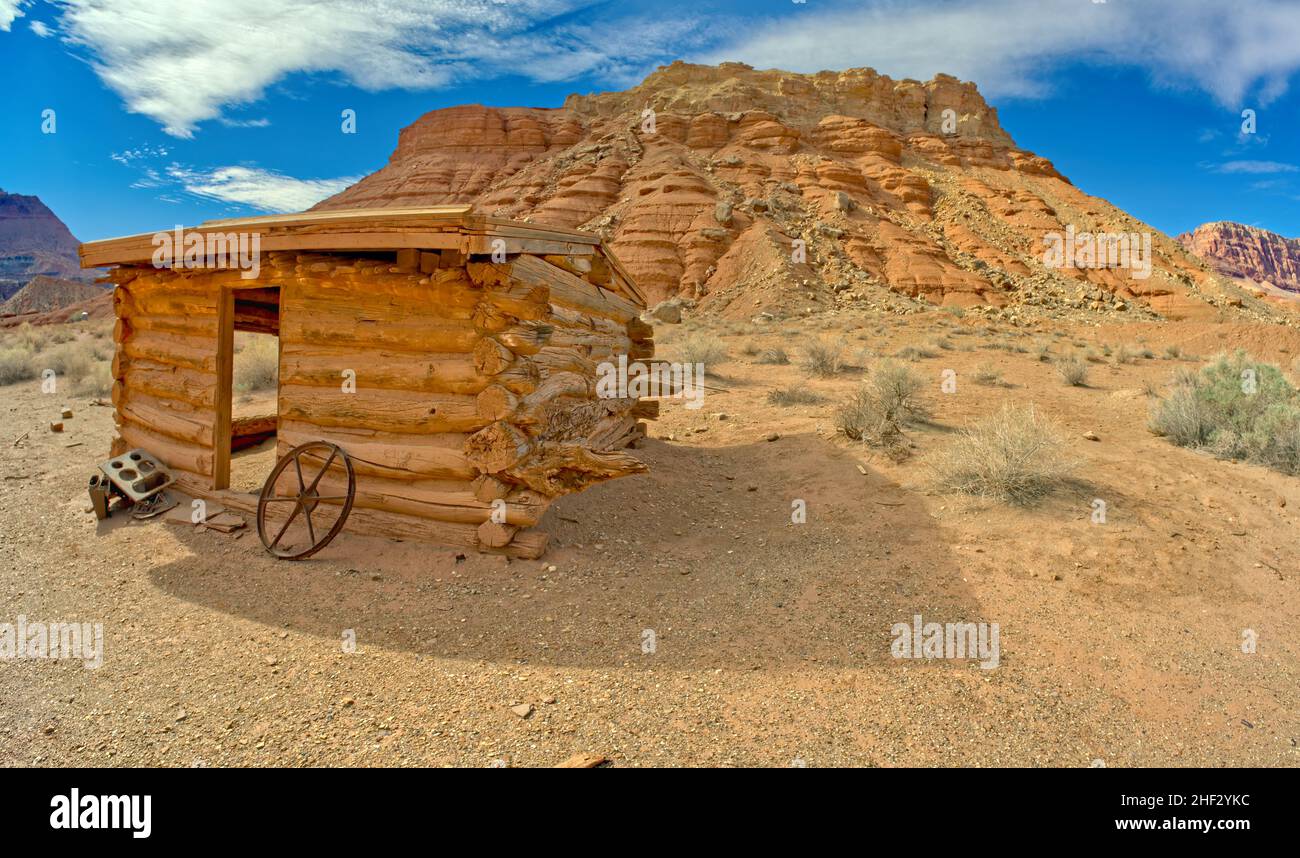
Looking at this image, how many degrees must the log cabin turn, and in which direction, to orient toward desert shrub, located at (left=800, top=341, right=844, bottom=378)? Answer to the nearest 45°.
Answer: approximately 180°

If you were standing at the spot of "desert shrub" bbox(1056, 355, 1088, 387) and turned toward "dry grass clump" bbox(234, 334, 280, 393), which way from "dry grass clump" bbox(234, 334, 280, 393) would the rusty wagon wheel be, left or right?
left

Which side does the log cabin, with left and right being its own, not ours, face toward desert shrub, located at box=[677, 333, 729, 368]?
back

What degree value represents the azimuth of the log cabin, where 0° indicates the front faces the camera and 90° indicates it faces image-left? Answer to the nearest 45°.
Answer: approximately 45°

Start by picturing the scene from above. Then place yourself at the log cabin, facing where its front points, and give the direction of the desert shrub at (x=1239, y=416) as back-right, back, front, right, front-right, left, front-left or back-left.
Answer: back-left
